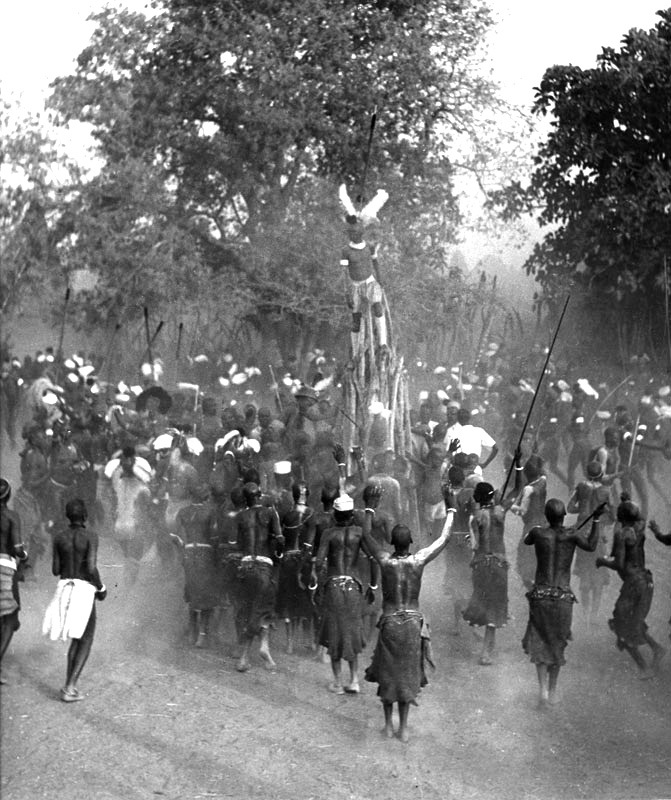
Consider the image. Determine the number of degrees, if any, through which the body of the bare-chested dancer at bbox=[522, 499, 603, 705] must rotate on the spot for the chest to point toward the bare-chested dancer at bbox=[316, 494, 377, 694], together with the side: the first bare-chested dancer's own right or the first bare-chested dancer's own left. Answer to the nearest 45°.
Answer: approximately 90° to the first bare-chested dancer's own left

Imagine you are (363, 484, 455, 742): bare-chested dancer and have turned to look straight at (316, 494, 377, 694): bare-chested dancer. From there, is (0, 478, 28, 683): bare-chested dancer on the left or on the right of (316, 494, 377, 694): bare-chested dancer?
left

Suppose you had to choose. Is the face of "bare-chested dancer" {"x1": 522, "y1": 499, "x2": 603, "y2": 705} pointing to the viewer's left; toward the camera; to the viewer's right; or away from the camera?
away from the camera

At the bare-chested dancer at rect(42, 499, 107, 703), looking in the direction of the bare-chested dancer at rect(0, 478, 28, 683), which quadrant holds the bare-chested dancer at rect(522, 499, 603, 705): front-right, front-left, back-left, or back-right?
back-right

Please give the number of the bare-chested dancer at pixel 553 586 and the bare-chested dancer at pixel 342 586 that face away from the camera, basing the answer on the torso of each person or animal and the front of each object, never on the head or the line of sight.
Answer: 2

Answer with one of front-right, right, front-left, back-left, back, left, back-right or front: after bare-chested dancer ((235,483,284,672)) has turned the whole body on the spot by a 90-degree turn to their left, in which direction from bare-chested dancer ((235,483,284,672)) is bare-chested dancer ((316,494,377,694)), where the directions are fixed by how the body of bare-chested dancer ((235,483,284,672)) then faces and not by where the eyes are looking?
back-left

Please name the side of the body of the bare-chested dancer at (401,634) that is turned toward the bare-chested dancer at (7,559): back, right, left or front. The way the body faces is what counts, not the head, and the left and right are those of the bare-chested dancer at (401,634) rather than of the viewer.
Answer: left

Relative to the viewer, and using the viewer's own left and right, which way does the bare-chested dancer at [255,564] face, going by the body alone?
facing away from the viewer

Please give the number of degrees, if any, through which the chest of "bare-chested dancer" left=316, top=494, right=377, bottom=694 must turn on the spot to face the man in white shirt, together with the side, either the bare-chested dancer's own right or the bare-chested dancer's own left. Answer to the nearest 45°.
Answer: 0° — they already face them

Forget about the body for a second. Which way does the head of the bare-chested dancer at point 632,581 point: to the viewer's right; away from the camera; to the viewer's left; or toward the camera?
away from the camera

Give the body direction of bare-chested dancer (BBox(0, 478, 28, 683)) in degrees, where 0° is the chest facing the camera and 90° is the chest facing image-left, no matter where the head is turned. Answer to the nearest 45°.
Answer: approximately 225°

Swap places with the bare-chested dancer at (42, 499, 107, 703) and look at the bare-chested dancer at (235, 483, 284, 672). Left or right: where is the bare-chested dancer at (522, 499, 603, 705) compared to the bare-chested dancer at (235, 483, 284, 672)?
right

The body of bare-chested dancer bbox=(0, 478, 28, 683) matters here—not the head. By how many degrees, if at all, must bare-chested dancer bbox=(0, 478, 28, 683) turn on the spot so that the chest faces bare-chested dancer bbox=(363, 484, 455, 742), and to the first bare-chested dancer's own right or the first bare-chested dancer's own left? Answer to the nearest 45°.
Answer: approximately 90° to the first bare-chested dancer's own right

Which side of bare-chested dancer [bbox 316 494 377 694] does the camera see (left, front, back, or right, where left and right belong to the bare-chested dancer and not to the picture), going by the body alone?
back
